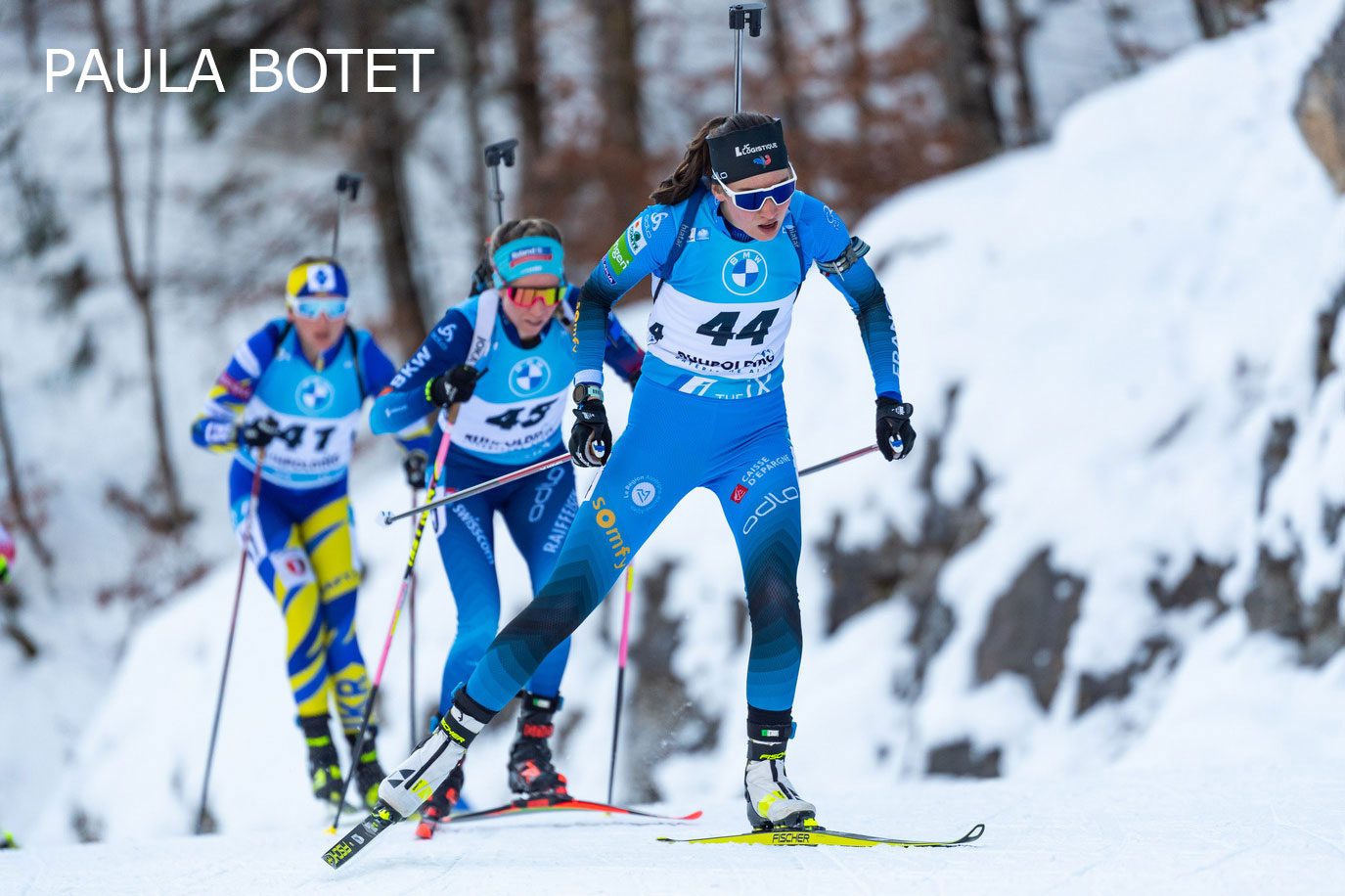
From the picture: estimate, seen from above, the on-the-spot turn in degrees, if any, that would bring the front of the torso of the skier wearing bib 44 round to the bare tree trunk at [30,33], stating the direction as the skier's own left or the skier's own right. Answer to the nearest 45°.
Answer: approximately 180°

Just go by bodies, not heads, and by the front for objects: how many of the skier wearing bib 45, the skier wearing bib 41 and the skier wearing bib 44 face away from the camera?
0

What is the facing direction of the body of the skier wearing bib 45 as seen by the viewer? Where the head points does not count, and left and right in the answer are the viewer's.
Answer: facing the viewer and to the right of the viewer

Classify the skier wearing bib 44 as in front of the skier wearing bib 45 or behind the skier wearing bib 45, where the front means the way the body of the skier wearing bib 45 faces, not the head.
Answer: in front

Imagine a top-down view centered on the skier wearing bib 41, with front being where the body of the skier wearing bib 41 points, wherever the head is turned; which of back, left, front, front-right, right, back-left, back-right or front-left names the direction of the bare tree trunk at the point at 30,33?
back

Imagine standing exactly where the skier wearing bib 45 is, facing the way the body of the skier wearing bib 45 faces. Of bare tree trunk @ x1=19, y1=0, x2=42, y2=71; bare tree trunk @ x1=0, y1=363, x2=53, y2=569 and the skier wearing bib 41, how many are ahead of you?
0

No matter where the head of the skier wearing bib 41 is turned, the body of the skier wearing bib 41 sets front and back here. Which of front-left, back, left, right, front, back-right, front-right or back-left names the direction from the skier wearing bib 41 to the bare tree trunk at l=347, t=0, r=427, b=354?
back

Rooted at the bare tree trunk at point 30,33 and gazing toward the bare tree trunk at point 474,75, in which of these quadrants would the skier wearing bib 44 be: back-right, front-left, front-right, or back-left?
front-right

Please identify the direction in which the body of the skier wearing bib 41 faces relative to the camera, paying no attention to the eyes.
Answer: toward the camera

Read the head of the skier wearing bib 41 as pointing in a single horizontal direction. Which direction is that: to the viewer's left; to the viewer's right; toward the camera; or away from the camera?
toward the camera

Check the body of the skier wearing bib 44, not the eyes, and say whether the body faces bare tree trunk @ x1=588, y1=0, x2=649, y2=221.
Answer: no

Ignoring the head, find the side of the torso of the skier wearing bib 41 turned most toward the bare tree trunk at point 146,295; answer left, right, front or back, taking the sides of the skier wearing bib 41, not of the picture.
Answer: back

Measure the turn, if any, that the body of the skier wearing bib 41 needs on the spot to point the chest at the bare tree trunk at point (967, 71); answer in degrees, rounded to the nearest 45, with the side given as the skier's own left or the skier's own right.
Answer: approximately 135° to the skier's own left

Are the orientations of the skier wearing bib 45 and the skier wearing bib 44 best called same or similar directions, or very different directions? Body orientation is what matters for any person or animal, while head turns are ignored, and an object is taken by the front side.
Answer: same or similar directions
